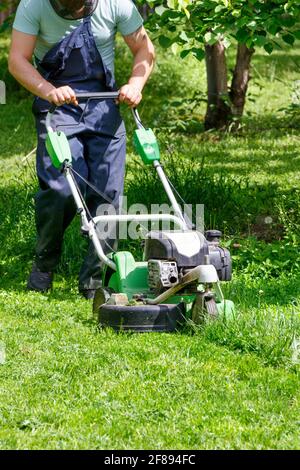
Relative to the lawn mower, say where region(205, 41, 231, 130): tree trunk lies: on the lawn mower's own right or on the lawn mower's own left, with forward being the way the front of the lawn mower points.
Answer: on the lawn mower's own left

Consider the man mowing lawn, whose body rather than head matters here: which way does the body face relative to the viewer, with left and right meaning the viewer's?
facing the viewer and to the right of the viewer

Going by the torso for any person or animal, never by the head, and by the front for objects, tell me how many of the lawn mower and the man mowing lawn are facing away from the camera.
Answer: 0

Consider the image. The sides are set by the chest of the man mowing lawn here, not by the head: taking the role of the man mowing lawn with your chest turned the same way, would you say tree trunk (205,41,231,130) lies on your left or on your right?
on your left

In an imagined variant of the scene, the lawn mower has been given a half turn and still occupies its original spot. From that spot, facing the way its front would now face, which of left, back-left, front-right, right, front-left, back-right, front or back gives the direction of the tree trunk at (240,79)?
front-right

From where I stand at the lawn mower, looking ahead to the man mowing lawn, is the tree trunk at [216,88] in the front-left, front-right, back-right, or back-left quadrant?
front-right

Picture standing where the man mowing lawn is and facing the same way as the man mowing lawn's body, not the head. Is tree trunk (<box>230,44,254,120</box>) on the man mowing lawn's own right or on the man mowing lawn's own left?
on the man mowing lawn's own left

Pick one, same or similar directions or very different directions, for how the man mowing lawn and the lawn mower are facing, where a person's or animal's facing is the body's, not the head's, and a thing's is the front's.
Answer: same or similar directions
